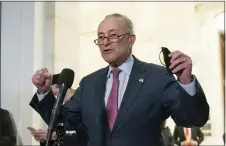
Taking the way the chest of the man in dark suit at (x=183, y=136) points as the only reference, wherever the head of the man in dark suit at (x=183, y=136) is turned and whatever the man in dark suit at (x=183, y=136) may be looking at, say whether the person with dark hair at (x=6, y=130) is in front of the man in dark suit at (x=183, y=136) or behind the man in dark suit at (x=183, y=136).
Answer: in front

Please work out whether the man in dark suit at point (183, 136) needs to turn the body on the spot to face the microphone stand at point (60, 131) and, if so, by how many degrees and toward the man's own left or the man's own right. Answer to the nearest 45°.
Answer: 0° — they already face it

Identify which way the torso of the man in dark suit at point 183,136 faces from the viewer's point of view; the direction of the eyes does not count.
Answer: toward the camera

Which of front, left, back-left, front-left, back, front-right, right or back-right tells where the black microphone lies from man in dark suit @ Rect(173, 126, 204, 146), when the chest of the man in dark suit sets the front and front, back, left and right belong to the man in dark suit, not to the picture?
front

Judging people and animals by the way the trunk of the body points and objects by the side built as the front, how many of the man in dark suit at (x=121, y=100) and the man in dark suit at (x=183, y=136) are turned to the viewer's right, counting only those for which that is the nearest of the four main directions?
0

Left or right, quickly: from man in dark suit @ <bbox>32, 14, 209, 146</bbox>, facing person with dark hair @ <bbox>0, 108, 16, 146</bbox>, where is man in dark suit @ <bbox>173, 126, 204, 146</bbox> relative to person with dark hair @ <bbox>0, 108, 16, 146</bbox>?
right

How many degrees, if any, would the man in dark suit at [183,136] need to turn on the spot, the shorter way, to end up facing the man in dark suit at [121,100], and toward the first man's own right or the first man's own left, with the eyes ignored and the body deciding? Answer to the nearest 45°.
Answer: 0° — they already face them

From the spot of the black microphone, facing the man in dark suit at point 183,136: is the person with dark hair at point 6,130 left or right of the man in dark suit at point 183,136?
left

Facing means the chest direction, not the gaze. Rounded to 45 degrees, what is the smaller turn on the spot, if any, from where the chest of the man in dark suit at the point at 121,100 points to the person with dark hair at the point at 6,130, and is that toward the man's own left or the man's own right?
approximately 90° to the man's own right

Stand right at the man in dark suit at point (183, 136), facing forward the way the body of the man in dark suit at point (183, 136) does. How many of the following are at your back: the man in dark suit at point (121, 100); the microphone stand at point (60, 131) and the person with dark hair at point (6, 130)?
0
